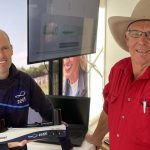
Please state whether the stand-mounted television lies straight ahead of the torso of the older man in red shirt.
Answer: no

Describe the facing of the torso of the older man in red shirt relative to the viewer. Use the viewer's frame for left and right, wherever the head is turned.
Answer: facing the viewer
